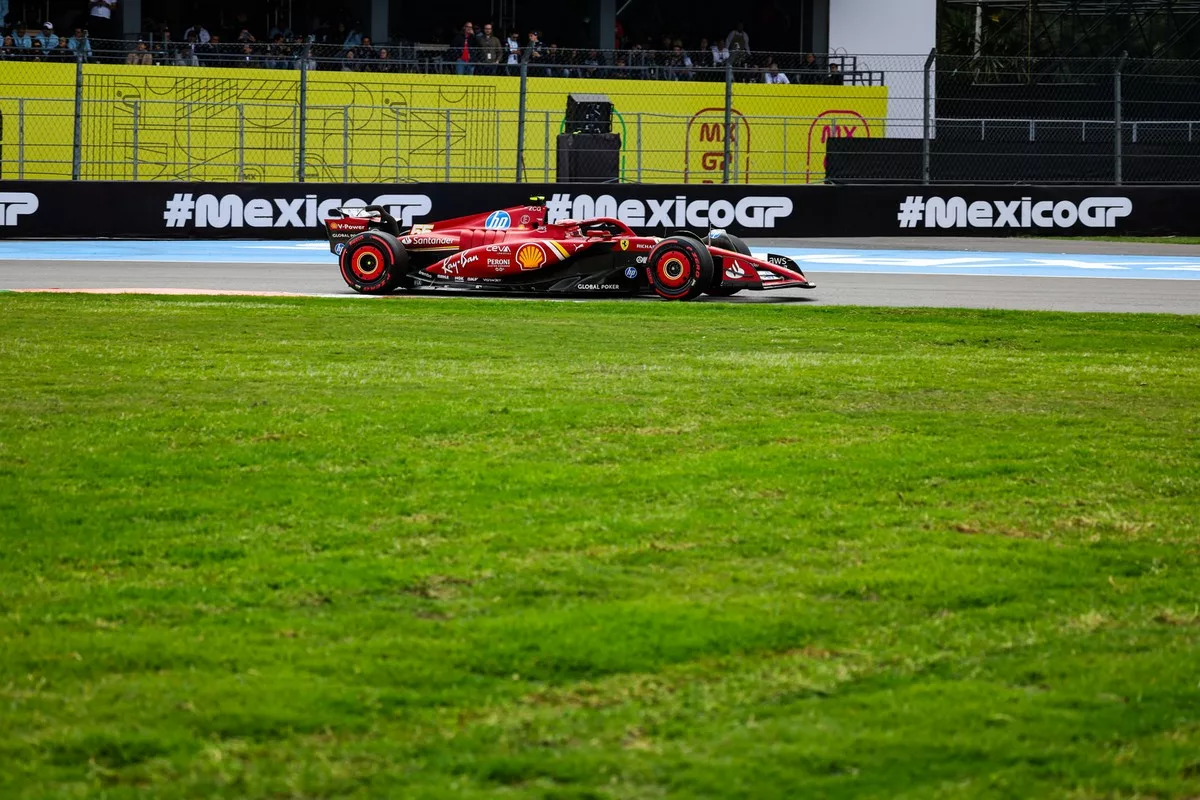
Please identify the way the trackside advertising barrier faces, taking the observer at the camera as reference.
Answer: facing the viewer

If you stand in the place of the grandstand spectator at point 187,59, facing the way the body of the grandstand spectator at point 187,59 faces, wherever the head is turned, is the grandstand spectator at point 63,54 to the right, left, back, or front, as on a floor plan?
right

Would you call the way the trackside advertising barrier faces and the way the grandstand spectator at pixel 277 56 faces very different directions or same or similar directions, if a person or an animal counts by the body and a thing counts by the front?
same or similar directions

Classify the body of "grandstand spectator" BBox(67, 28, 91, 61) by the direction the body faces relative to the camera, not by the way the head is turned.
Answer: toward the camera

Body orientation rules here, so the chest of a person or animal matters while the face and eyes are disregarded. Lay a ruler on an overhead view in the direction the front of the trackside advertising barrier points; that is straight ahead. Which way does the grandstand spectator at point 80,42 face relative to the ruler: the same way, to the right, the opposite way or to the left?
the same way

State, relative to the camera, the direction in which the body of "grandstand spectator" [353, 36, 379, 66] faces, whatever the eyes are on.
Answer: toward the camera

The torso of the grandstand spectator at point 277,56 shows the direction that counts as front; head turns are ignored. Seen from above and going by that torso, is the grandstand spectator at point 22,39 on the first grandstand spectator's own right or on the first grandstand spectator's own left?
on the first grandstand spectator's own right

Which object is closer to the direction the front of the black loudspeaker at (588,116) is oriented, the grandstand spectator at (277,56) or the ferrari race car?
the ferrari race car

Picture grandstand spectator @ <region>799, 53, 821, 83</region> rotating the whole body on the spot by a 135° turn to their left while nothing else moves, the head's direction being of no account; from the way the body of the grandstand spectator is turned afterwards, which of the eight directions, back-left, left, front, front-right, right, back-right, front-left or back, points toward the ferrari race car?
back-right

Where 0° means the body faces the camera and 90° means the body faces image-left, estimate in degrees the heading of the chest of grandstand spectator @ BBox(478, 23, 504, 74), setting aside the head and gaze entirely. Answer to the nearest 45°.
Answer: approximately 0°

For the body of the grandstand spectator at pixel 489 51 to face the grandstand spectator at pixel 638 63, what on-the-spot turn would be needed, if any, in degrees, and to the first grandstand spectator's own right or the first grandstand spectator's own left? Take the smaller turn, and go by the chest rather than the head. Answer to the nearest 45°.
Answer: approximately 135° to the first grandstand spectator's own left

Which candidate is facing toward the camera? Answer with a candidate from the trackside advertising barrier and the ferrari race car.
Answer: the trackside advertising barrier

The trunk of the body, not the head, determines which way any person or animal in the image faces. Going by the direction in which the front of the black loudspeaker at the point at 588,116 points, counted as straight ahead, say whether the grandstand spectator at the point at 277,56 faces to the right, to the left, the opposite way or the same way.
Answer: the same way

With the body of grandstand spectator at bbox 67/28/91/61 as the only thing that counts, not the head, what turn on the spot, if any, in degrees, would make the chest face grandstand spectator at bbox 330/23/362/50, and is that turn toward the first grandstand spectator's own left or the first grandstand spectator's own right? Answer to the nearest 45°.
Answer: approximately 135° to the first grandstand spectator's own left
